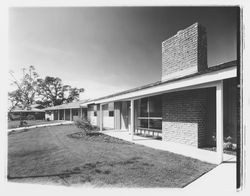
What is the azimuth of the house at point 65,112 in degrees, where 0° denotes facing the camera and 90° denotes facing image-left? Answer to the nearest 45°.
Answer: approximately 45°

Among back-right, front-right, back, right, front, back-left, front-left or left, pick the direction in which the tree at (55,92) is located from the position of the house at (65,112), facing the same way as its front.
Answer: back-right
